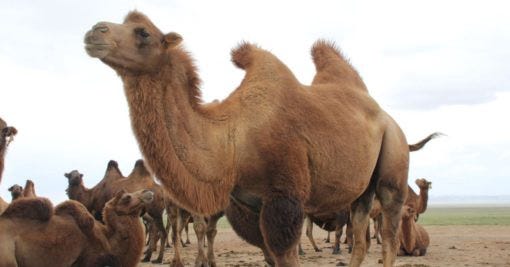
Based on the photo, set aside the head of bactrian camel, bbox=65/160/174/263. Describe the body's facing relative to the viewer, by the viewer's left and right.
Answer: facing to the left of the viewer

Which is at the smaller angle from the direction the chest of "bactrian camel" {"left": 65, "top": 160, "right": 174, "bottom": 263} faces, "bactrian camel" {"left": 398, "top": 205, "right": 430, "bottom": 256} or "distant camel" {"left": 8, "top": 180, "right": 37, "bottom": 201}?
the distant camel

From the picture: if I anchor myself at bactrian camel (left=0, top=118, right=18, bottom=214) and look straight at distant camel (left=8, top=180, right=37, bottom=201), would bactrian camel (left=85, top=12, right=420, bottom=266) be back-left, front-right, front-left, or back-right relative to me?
back-right

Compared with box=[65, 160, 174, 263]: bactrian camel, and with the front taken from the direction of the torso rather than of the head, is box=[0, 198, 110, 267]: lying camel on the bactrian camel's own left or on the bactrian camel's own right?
on the bactrian camel's own left

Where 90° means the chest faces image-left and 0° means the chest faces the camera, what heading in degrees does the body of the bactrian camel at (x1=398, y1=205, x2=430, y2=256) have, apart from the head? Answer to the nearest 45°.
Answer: approximately 45°
